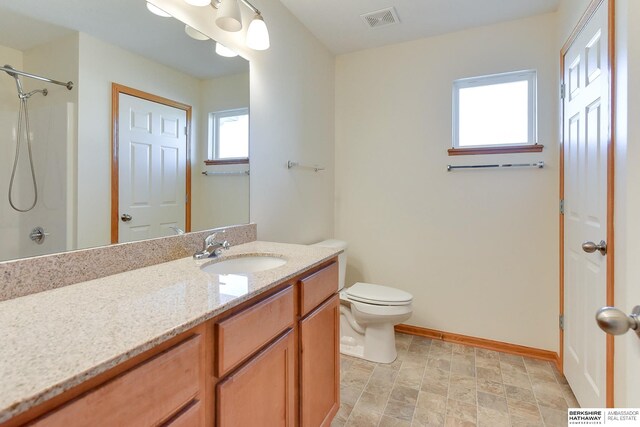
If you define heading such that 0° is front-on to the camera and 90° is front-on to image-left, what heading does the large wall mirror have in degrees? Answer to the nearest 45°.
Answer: approximately 315°

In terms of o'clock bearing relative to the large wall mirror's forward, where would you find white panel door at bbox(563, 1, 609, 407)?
The white panel door is roughly at 11 o'clock from the large wall mirror.

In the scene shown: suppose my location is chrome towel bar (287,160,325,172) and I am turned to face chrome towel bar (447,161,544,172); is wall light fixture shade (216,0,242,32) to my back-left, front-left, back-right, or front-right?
back-right

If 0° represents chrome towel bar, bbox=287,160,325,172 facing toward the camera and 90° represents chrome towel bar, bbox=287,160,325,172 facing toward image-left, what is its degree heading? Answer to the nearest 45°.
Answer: approximately 315°
